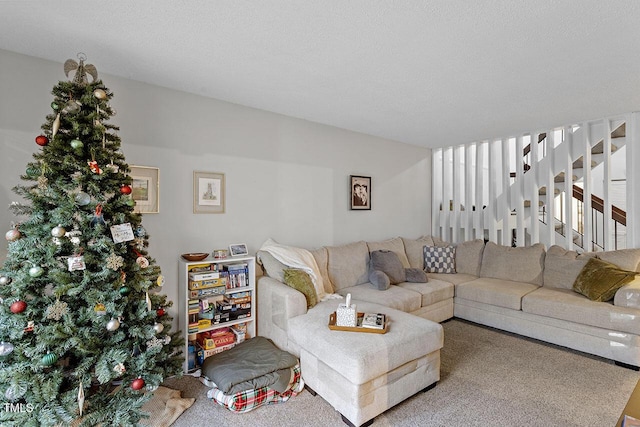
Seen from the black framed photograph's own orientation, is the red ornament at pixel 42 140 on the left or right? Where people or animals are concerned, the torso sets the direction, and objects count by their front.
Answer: on its right

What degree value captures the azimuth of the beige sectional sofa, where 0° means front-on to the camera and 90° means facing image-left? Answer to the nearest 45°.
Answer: approximately 0°

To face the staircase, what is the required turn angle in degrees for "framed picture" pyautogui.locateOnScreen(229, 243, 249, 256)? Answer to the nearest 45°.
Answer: approximately 90° to its left

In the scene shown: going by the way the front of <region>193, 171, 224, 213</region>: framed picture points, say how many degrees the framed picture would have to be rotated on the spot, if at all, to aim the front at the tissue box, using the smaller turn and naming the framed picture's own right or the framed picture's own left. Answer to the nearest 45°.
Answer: approximately 45° to the framed picture's own left

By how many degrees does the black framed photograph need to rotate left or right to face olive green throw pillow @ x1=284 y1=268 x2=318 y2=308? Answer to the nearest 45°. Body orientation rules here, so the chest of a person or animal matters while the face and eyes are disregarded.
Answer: approximately 45° to its right
